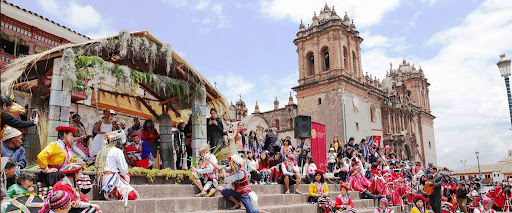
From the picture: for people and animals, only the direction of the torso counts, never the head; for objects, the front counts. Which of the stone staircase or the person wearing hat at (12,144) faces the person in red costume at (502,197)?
the person wearing hat

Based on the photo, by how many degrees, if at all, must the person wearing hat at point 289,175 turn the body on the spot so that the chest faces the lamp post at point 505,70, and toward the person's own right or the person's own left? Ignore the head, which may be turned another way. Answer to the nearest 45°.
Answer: approximately 90° to the person's own left

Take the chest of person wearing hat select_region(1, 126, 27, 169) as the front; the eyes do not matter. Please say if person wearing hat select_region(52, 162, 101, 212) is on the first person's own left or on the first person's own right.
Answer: on the first person's own right

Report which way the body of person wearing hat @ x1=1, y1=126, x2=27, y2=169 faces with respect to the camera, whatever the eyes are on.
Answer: to the viewer's right

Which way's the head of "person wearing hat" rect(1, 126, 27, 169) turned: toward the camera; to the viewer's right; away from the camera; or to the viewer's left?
to the viewer's right

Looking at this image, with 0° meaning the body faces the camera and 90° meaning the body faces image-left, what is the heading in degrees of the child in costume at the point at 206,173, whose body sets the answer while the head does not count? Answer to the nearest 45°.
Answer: approximately 45°

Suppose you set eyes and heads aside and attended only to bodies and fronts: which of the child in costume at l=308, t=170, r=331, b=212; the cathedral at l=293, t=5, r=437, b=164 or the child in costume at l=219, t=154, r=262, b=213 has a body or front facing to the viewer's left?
the child in costume at l=219, t=154, r=262, b=213

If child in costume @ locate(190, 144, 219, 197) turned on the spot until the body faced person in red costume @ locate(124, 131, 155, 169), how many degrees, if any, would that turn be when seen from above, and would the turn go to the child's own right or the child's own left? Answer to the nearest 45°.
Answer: approximately 90° to the child's own right

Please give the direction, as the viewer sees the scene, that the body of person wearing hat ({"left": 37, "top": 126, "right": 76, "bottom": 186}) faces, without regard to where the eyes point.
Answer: to the viewer's right

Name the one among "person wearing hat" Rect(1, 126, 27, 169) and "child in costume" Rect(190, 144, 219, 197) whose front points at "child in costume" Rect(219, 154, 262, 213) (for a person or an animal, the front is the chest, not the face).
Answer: the person wearing hat

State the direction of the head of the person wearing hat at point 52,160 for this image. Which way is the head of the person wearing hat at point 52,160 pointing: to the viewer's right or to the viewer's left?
to the viewer's right
